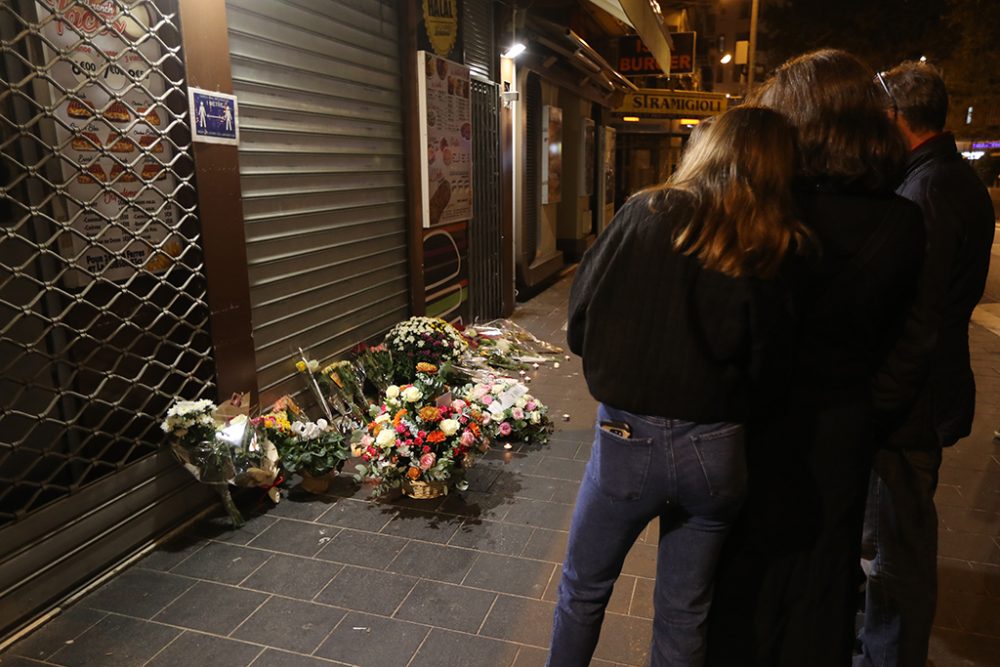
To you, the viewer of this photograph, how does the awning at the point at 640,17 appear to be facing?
facing to the right of the viewer

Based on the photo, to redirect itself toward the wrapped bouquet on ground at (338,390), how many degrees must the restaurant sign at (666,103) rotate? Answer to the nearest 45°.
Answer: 0° — it already faces it

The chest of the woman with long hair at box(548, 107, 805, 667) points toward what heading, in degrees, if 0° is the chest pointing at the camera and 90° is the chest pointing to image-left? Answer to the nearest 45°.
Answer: approximately 180°

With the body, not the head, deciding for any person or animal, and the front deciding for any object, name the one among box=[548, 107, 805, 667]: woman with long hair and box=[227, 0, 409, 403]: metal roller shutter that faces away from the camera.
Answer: the woman with long hair

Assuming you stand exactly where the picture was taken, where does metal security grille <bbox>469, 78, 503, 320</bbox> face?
facing the viewer and to the right of the viewer

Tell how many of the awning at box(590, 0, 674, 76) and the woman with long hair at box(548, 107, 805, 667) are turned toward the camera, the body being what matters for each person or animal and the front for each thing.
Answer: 0

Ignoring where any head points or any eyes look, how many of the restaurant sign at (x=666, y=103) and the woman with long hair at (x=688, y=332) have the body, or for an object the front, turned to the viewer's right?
0

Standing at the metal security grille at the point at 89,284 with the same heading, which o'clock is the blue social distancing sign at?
The blue social distancing sign is roughly at 9 o'clock from the metal security grille.

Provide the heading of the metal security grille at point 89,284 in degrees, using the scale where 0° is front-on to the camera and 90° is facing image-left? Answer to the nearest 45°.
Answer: approximately 315°

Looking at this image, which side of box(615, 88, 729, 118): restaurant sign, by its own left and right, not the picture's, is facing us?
front

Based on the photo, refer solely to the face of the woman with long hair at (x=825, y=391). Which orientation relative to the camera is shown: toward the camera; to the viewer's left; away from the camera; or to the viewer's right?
away from the camera

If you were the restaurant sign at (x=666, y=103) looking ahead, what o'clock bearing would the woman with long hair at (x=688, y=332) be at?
The woman with long hair is roughly at 12 o'clock from the restaurant sign.

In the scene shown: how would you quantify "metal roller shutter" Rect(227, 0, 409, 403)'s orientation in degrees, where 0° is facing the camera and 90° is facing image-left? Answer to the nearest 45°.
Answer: approximately 315°

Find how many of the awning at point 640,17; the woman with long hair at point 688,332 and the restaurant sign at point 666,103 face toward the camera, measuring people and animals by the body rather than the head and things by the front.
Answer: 1

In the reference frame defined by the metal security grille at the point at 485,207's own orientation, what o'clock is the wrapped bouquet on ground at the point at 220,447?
The wrapped bouquet on ground is roughly at 2 o'clock from the metal security grille.

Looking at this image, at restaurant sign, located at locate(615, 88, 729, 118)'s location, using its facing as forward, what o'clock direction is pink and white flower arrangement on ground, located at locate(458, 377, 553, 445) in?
The pink and white flower arrangement on ground is roughly at 12 o'clock from the restaurant sign.

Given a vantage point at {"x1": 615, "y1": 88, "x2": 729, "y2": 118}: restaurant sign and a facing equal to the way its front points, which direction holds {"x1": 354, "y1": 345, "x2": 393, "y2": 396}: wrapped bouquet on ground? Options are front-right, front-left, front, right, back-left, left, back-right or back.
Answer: front

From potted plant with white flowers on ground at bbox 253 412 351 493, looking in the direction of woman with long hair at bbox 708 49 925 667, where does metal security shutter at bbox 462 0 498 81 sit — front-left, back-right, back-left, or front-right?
back-left
